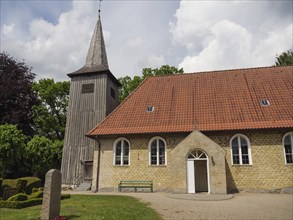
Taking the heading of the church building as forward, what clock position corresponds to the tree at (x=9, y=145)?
The tree is roughly at 3 o'clock from the church building.

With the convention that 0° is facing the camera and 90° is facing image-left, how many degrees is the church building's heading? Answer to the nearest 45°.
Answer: approximately 0°

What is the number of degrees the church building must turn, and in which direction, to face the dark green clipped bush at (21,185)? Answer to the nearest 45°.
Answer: approximately 90° to its right

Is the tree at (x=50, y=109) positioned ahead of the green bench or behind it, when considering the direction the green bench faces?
behind

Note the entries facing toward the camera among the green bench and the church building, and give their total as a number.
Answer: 2

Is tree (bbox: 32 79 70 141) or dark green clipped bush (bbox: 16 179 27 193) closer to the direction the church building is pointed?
the dark green clipped bush

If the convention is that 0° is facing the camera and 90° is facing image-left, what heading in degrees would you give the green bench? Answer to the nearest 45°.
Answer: approximately 0°

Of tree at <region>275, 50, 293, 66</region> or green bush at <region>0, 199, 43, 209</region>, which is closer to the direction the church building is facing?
the green bush

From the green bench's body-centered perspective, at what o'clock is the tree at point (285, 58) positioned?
The tree is roughly at 8 o'clock from the green bench.
